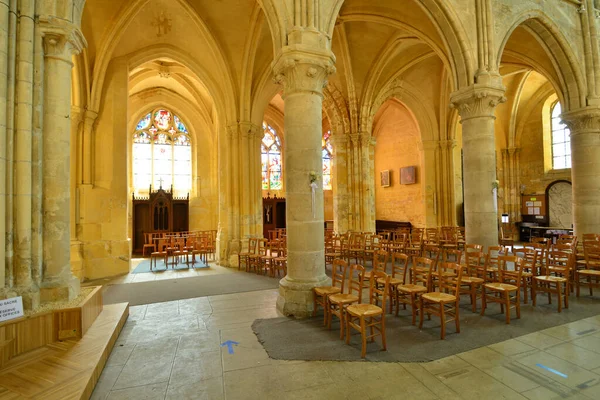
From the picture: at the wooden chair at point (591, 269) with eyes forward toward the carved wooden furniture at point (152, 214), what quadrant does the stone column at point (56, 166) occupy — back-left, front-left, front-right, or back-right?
front-left

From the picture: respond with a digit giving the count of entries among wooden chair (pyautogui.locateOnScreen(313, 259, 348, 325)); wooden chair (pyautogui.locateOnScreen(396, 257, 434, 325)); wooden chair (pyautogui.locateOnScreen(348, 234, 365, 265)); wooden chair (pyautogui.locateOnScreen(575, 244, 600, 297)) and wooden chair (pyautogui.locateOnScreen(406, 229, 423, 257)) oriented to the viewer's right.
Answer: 0

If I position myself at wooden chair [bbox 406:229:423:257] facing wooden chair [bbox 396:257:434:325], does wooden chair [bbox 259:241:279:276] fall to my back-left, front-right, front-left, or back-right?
front-right

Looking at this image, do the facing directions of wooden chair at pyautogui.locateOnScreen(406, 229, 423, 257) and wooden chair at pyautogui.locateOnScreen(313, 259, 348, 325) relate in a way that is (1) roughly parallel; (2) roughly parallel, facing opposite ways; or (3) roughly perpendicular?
roughly parallel

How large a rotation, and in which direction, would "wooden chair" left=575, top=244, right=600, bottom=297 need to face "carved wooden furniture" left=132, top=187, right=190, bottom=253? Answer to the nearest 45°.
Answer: approximately 45° to its right

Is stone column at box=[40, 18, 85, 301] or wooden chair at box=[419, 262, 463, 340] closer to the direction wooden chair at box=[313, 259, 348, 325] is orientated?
the stone column

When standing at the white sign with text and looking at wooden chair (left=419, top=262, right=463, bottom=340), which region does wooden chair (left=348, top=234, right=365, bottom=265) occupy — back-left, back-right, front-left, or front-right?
front-left

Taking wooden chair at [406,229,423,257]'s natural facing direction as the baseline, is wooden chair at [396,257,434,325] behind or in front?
in front

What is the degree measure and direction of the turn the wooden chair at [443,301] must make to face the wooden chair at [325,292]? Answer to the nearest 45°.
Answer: approximately 45° to its right

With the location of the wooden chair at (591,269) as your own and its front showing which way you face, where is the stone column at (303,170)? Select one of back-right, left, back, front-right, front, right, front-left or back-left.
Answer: front

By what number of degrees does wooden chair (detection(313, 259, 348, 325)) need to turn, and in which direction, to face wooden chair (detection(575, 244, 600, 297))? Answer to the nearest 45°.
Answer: approximately 180°

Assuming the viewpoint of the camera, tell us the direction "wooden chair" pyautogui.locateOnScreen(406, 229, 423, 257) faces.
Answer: facing the viewer and to the left of the viewer

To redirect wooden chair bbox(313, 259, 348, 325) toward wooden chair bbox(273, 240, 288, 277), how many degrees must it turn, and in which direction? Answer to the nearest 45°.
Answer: approximately 135° to its right
